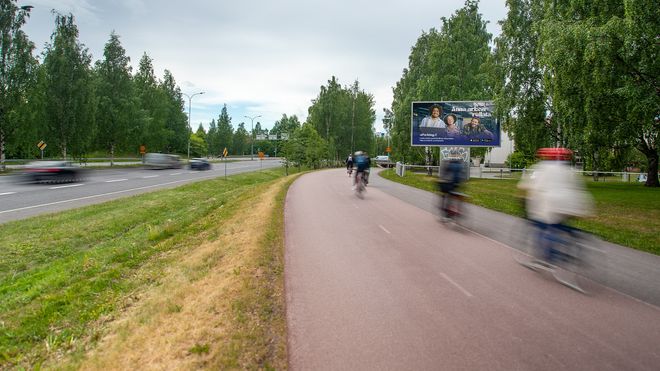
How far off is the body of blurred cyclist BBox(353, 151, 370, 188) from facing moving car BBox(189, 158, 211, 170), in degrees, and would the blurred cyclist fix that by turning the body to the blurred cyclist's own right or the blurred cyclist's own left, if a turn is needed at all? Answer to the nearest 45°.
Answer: approximately 45° to the blurred cyclist's own left

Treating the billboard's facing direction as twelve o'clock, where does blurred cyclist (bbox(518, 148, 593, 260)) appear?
The blurred cyclist is roughly at 12 o'clock from the billboard.

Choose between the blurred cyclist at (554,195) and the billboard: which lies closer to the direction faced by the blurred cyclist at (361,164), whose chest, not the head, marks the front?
the billboard

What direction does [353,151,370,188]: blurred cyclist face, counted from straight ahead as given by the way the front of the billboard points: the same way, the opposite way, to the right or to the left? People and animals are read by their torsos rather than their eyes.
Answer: the opposite way

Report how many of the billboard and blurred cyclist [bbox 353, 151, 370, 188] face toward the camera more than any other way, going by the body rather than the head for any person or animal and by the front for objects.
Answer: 1

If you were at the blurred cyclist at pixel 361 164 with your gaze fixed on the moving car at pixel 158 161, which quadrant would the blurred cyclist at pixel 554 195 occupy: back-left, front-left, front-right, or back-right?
back-left

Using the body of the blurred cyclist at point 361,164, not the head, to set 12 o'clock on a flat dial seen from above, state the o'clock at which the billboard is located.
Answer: The billboard is roughly at 1 o'clock from the blurred cyclist.

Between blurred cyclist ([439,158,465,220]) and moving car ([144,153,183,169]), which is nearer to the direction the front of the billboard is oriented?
the blurred cyclist

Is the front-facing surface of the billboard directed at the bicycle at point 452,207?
yes

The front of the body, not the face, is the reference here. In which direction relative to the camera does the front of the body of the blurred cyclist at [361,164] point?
away from the camera

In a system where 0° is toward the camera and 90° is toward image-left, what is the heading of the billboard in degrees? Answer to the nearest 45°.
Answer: approximately 0°

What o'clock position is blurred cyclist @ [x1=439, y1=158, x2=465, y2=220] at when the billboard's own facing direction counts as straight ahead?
The blurred cyclist is roughly at 12 o'clock from the billboard.

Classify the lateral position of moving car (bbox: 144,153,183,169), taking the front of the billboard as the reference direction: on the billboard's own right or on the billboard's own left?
on the billboard's own right
